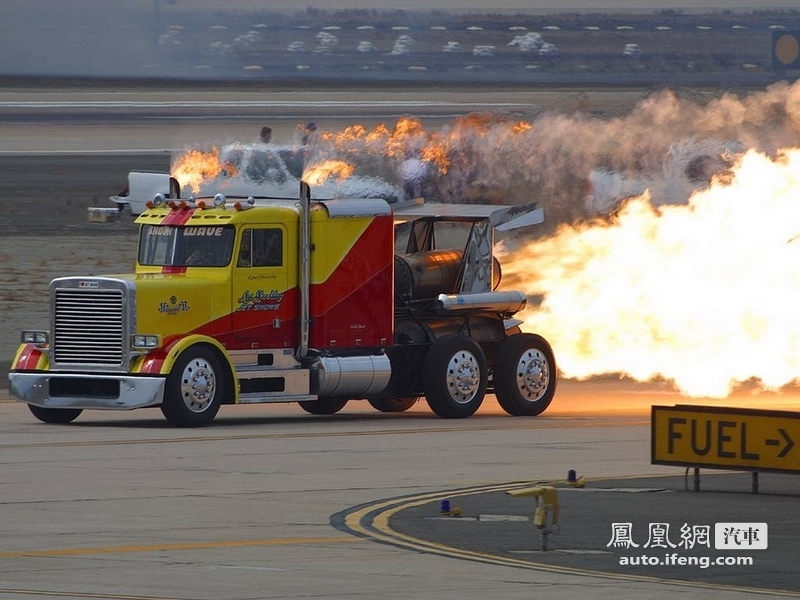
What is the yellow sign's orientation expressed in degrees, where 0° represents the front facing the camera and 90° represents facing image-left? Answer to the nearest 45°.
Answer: approximately 0°

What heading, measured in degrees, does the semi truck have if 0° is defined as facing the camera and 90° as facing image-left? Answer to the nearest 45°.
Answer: approximately 45°

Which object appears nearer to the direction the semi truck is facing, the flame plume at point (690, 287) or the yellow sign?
the yellow sign

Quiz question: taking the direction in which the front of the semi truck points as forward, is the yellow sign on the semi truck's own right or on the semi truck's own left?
on the semi truck's own left

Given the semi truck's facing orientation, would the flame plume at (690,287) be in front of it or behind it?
behind

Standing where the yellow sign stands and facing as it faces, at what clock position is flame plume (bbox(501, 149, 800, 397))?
The flame plume is roughly at 6 o'clock from the yellow sign.

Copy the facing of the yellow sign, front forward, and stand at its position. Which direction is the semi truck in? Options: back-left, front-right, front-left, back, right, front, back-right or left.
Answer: back-right
